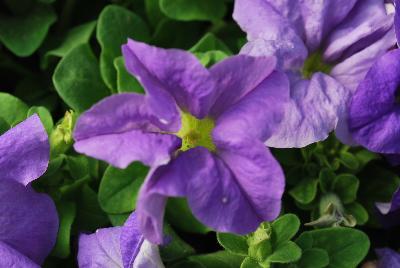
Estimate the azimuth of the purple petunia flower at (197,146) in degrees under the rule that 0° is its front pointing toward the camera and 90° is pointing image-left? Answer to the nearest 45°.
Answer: approximately 0°

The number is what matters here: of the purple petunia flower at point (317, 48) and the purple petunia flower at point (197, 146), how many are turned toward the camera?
2
